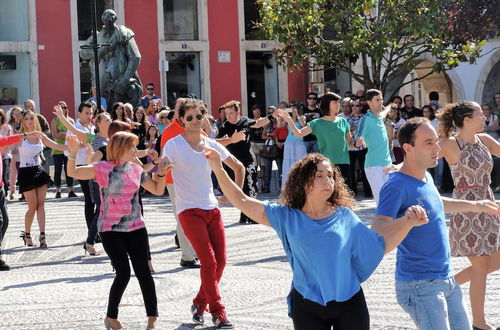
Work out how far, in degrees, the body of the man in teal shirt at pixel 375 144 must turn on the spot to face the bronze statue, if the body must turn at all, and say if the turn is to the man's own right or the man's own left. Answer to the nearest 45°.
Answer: approximately 180°

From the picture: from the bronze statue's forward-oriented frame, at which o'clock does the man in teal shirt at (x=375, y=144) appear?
The man in teal shirt is roughly at 10 o'clock from the bronze statue.

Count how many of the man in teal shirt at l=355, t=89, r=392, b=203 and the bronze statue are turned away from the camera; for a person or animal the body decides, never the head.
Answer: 0

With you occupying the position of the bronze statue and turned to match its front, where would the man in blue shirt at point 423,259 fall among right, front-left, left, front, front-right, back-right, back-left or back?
front-left

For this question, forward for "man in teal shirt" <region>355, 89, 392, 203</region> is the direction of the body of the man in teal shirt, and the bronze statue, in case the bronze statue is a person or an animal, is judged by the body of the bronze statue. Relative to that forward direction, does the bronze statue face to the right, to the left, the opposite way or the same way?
to the right

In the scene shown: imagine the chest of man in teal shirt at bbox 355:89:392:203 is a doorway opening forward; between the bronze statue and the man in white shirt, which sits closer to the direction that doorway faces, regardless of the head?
the man in white shirt

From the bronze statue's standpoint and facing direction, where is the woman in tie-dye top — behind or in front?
in front

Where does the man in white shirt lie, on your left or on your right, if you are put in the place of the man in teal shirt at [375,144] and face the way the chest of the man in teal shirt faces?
on your right
